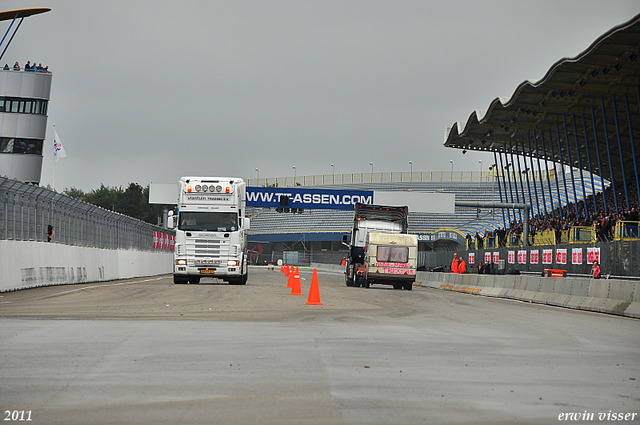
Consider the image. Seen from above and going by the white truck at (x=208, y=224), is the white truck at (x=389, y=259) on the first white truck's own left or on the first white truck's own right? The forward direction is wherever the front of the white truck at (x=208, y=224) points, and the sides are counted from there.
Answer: on the first white truck's own left

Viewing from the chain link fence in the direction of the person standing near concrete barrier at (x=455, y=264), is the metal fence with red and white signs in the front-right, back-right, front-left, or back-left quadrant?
front-right

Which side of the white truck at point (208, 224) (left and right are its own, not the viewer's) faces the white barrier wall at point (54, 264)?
right

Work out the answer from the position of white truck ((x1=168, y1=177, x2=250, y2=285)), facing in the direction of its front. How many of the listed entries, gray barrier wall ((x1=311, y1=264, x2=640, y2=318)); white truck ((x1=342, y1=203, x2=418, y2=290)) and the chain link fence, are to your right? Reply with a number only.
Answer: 1

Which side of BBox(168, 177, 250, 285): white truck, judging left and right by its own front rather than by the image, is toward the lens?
front
